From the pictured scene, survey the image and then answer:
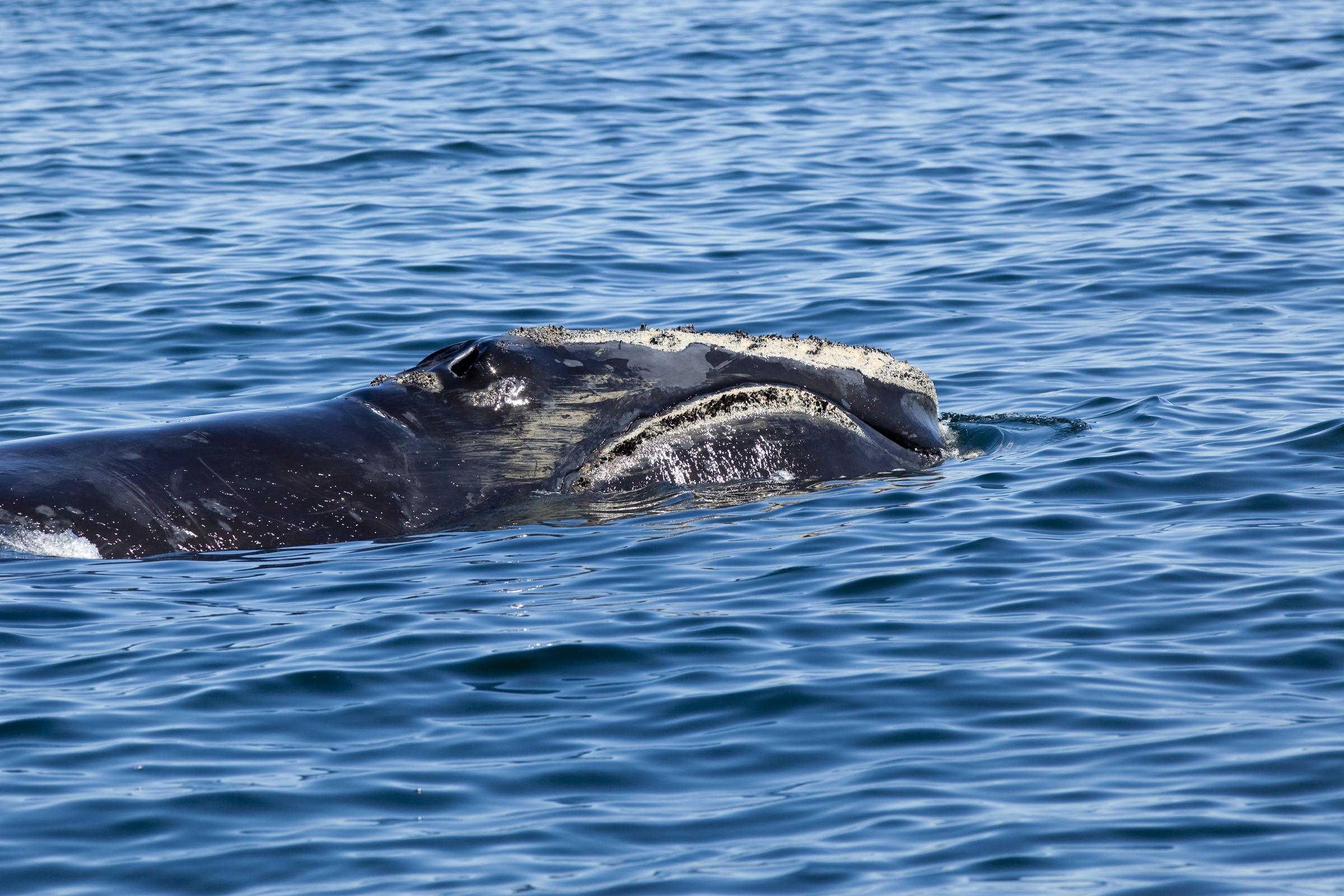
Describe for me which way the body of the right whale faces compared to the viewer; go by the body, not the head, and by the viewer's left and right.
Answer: facing to the right of the viewer
